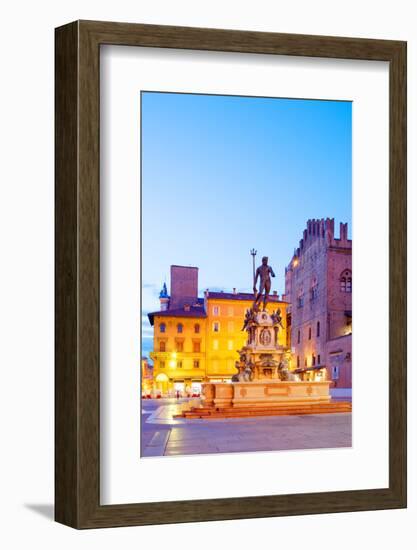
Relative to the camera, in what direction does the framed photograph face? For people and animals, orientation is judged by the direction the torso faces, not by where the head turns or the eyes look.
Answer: facing the viewer and to the right of the viewer
